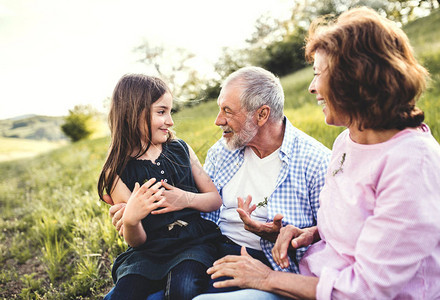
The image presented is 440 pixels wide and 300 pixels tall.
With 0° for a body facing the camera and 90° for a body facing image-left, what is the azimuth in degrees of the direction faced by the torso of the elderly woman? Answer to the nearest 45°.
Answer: approximately 45°

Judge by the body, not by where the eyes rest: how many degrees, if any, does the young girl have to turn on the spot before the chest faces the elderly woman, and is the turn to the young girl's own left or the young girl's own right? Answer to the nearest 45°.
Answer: approximately 45° to the young girl's own left

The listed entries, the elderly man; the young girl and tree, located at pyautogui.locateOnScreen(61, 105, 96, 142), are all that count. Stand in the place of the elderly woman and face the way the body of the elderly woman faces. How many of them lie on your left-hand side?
0

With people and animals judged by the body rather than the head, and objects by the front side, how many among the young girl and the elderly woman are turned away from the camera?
0

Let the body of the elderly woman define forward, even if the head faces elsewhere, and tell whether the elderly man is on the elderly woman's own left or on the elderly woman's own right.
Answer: on the elderly woman's own right

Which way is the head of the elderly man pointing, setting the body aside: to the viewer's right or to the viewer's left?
to the viewer's left

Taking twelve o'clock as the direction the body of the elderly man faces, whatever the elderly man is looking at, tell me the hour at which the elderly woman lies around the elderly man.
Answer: The elderly woman is roughly at 10 o'clock from the elderly man.

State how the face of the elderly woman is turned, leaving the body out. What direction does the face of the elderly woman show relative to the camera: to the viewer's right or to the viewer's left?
to the viewer's left

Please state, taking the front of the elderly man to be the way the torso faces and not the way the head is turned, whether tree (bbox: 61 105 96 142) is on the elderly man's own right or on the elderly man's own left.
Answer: on the elderly man's own right

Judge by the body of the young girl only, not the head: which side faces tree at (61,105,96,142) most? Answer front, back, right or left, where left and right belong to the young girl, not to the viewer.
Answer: back

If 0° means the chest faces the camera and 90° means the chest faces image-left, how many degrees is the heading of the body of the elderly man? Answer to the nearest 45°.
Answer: approximately 45°
